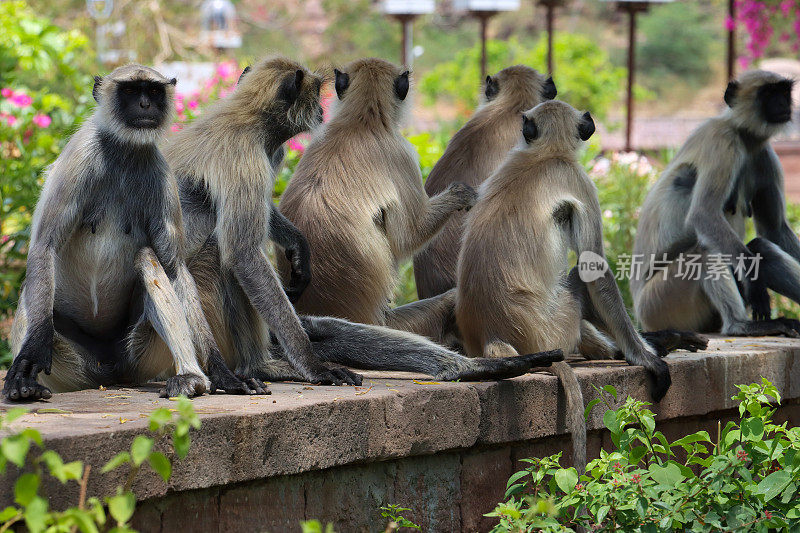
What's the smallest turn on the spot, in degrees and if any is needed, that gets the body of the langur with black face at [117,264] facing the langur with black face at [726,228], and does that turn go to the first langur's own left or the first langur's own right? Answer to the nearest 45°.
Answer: approximately 135° to the first langur's own left

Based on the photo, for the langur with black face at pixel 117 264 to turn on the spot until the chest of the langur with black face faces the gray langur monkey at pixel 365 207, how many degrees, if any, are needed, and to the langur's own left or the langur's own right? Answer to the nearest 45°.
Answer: approximately 135° to the langur's own left

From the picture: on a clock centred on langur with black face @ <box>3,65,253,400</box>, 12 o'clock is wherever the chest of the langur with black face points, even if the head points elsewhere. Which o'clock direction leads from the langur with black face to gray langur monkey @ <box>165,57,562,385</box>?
The gray langur monkey is roughly at 8 o'clock from the langur with black face.

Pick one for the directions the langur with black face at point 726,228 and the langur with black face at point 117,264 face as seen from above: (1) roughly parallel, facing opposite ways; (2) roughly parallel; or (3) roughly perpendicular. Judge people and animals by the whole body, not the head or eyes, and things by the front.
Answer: roughly perpendicular

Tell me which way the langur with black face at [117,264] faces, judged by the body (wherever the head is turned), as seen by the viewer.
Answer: toward the camera

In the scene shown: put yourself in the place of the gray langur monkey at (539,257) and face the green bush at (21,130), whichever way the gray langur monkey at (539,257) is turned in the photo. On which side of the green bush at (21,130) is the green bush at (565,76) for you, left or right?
right
